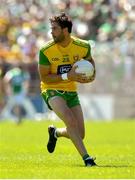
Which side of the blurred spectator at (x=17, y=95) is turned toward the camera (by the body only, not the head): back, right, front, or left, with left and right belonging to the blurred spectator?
front
